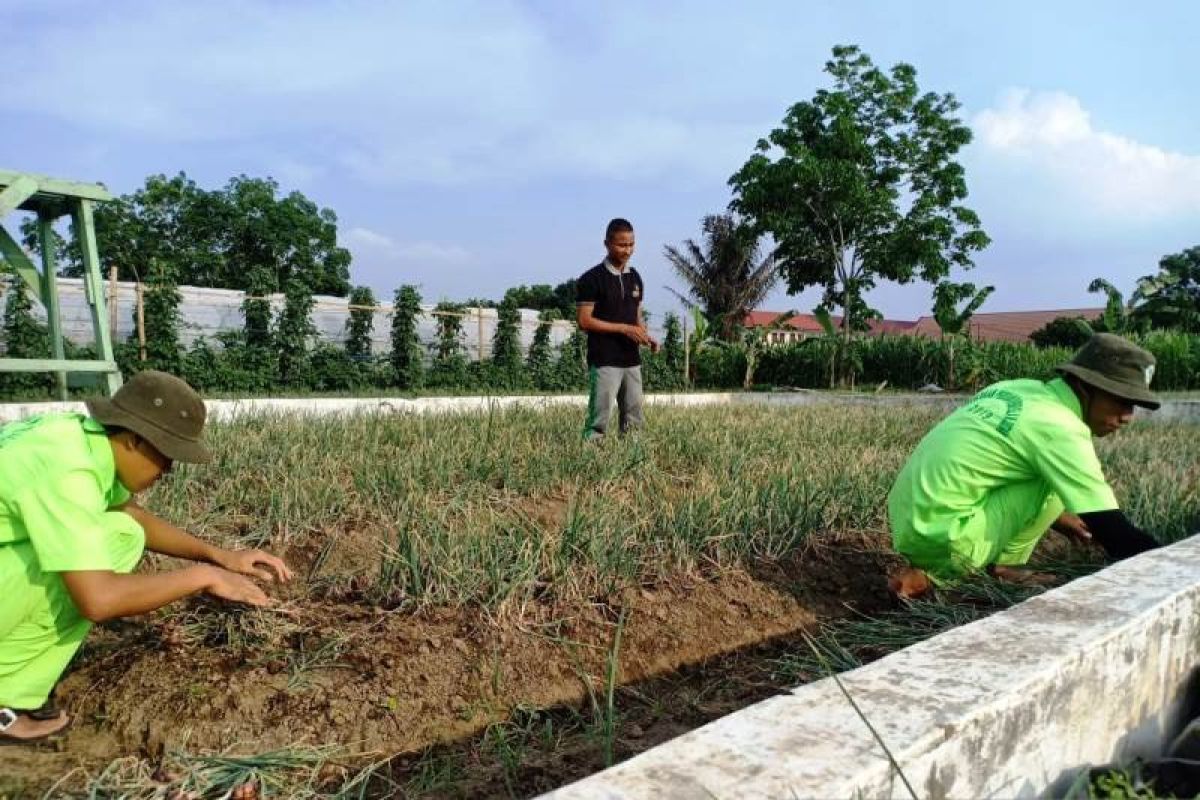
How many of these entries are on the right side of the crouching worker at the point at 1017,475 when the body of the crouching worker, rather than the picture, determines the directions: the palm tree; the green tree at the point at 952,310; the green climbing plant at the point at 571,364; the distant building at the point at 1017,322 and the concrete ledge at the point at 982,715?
1

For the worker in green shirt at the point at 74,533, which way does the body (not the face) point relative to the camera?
to the viewer's right

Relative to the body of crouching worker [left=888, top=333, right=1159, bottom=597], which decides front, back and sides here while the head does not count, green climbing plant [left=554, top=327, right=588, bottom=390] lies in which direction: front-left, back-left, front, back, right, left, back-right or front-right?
back-left

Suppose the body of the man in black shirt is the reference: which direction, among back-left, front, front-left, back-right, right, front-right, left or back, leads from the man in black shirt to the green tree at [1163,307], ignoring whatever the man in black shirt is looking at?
left

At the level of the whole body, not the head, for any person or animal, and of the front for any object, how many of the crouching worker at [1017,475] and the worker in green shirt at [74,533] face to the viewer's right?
2

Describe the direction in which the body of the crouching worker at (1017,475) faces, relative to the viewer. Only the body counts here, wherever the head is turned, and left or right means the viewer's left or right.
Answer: facing to the right of the viewer

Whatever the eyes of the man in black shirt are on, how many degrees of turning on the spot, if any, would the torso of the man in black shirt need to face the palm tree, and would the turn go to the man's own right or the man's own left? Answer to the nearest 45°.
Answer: approximately 135° to the man's own left

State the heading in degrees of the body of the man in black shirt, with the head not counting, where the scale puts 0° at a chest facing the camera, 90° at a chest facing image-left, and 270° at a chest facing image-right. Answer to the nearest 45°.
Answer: approximately 315°

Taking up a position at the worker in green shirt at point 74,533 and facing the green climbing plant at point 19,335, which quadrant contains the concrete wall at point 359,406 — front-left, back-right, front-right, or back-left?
front-right

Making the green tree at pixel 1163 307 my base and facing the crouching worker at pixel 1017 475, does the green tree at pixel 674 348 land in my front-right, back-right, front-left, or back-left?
front-right

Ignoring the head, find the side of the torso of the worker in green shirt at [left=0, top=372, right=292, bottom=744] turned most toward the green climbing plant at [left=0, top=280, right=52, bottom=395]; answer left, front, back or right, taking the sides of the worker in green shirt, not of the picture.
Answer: left

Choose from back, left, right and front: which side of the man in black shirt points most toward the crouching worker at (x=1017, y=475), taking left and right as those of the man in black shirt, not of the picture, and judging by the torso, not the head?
front

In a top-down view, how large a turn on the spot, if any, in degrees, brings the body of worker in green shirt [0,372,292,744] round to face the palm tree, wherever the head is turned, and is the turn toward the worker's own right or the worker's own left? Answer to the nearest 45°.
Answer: approximately 45° to the worker's own left

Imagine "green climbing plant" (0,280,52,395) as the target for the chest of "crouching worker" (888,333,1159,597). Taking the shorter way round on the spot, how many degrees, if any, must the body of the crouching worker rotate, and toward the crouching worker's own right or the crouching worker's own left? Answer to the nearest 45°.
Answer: approximately 180°

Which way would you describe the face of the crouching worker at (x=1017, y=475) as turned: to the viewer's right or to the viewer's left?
to the viewer's right

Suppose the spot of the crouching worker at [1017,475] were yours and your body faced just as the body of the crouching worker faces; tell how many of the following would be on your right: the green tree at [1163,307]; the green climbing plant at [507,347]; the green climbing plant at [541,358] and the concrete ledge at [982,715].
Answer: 1

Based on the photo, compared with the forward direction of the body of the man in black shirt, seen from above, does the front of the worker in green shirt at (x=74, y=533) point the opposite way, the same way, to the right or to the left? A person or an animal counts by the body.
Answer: to the left

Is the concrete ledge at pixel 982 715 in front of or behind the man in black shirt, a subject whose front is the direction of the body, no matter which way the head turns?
in front
